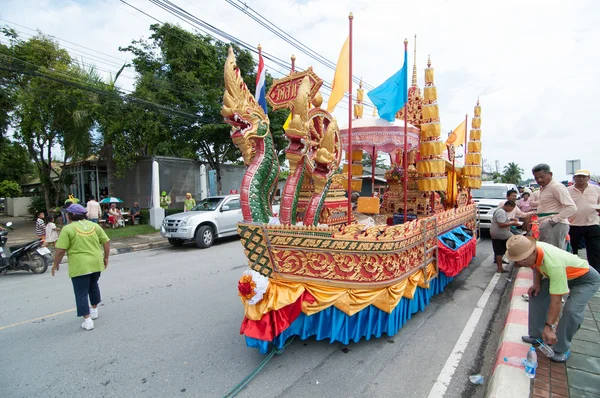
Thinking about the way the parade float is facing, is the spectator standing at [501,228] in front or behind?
behind

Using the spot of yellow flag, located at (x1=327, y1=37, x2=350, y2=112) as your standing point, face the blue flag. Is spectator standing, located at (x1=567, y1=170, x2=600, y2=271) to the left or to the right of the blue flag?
right

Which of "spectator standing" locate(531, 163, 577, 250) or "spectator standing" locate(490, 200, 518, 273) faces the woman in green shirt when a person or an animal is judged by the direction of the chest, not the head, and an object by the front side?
"spectator standing" locate(531, 163, 577, 250)

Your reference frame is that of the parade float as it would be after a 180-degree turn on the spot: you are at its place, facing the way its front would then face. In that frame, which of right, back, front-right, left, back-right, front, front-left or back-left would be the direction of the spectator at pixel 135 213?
left
